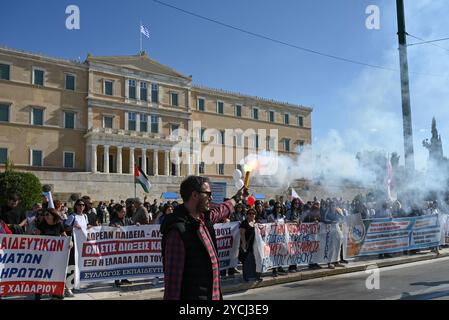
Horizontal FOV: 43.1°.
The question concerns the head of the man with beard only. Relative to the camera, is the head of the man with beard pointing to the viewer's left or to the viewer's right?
to the viewer's right

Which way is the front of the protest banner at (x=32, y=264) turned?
toward the camera

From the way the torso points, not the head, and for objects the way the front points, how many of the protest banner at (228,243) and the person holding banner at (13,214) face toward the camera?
2

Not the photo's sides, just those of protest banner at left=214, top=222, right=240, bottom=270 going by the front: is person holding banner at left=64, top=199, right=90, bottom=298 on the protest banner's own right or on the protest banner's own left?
on the protest banner's own right

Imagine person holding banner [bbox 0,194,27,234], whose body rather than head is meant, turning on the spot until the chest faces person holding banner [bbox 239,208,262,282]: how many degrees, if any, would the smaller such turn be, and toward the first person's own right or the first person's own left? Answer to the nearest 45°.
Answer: approximately 90° to the first person's own left

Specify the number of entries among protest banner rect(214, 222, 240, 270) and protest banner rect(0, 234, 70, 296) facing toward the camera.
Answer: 2

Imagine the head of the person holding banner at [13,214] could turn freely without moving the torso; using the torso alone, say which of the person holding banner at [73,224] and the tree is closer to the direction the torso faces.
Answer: the person holding banner

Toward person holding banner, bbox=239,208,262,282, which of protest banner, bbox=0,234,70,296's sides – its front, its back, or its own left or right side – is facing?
left

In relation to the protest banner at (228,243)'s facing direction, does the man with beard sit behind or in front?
in front

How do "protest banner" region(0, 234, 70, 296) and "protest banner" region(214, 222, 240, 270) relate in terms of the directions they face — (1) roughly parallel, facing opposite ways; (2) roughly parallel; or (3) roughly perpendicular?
roughly parallel

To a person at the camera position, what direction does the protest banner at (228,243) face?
facing the viewer

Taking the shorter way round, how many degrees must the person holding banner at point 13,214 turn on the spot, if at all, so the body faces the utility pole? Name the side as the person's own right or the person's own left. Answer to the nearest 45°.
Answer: approximately 90° to the person's own left

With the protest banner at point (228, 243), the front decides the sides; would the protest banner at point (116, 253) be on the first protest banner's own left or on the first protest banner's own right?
on the first protest banner's own right

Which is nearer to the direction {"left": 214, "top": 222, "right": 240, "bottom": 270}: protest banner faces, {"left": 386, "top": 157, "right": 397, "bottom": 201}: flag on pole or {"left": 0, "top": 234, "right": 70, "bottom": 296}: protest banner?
the protest banner

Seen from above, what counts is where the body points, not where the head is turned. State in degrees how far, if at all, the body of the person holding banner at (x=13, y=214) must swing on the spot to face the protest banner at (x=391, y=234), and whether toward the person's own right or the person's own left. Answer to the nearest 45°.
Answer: approximately 90° to the person's own left
